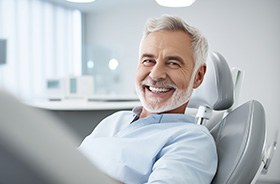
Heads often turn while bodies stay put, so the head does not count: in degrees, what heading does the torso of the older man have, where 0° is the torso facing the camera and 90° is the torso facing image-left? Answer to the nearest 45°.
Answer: approximately 45°
